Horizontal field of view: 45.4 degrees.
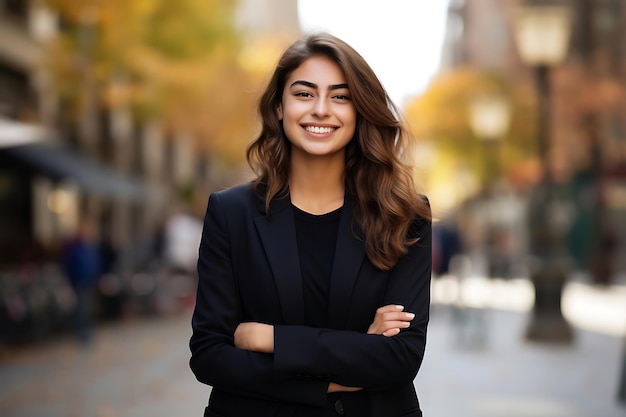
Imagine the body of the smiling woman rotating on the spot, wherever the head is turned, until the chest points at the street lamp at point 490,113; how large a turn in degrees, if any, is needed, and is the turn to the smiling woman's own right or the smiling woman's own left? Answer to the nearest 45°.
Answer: approximately 180°

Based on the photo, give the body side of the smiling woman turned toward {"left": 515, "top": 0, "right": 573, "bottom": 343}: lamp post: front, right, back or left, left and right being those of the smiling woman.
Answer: back

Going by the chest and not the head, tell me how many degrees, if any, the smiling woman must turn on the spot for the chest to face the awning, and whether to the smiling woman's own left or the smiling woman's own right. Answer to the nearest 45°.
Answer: approximately 180°

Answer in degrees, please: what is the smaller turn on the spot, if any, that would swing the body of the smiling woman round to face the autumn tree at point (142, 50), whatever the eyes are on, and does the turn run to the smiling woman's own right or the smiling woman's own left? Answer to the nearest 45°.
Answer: approximately 180°

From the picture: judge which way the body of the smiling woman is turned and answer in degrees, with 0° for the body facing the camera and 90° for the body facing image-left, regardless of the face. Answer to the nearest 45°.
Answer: approximately 0°

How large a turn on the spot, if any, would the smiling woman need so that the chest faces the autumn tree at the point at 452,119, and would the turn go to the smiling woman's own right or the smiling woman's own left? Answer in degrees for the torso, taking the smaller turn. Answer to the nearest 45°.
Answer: approximately 180°
